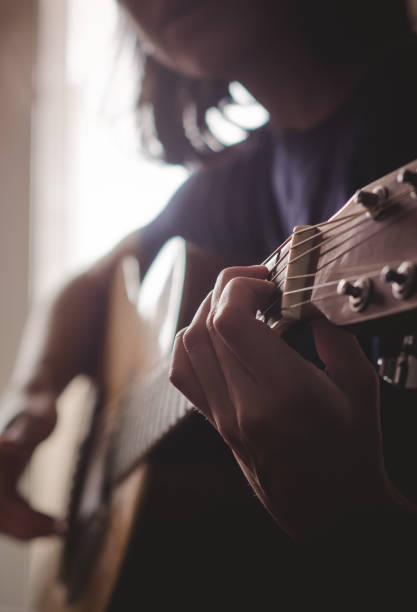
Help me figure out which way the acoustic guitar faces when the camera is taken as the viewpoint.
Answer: facing the viewer and to the left of the viewer
